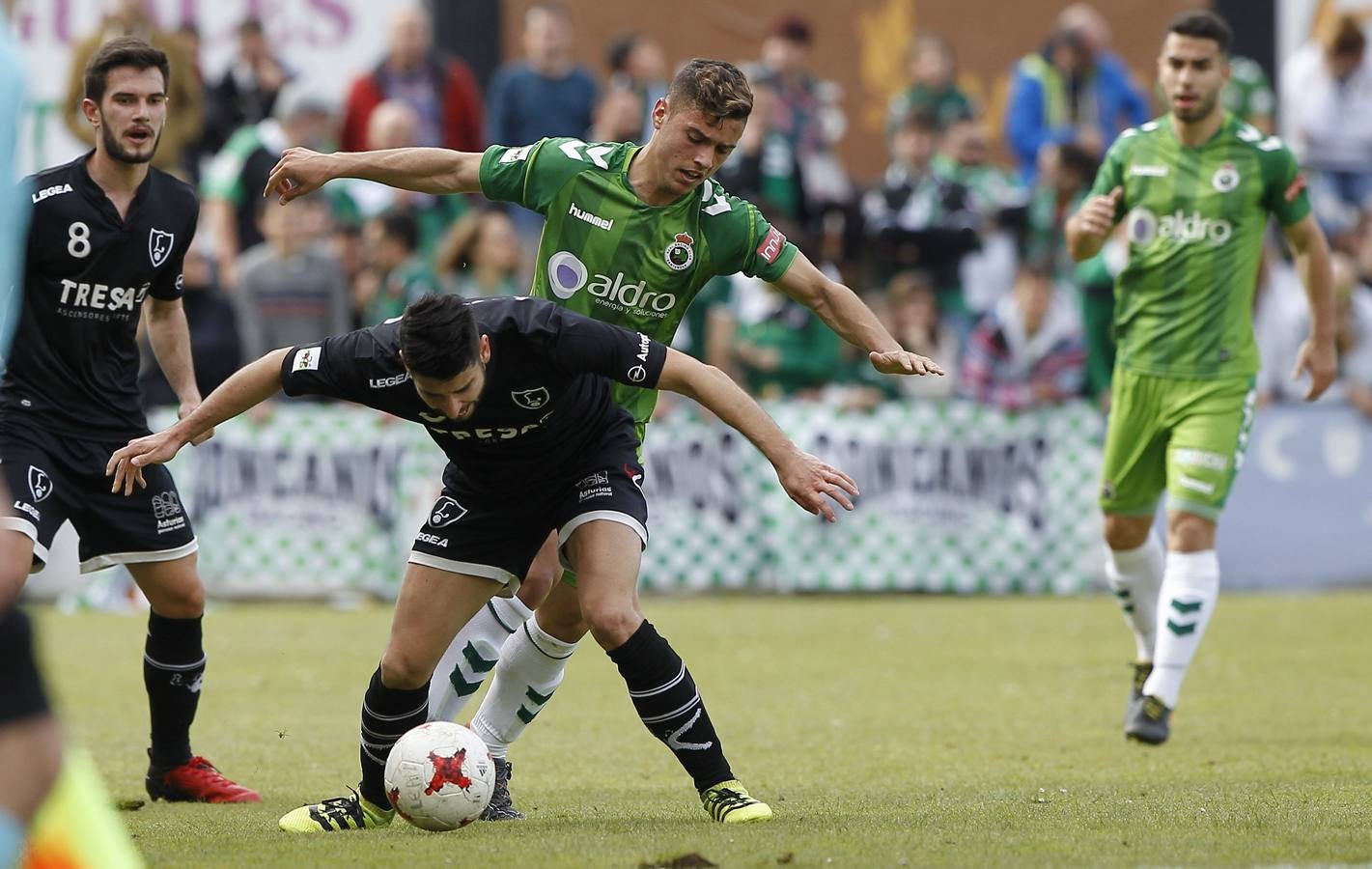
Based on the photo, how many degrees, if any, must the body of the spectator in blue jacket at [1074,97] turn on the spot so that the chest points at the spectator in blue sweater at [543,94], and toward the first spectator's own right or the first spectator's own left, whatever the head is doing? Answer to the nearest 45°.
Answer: approximately 90° to the first spectator's own right

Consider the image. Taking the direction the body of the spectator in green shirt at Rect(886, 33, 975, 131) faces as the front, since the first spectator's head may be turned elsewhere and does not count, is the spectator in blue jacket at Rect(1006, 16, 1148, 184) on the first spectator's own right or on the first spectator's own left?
on the first spectator's own left

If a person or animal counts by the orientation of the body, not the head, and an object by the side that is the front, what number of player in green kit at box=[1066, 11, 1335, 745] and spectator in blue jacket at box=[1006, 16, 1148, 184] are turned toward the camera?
2

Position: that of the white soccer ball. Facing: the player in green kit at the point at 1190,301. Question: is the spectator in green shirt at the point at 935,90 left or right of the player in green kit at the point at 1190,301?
left

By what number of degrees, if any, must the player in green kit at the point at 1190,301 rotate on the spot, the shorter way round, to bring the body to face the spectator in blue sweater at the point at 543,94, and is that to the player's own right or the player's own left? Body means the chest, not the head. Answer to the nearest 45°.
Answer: approximately 135° to the player's own right
